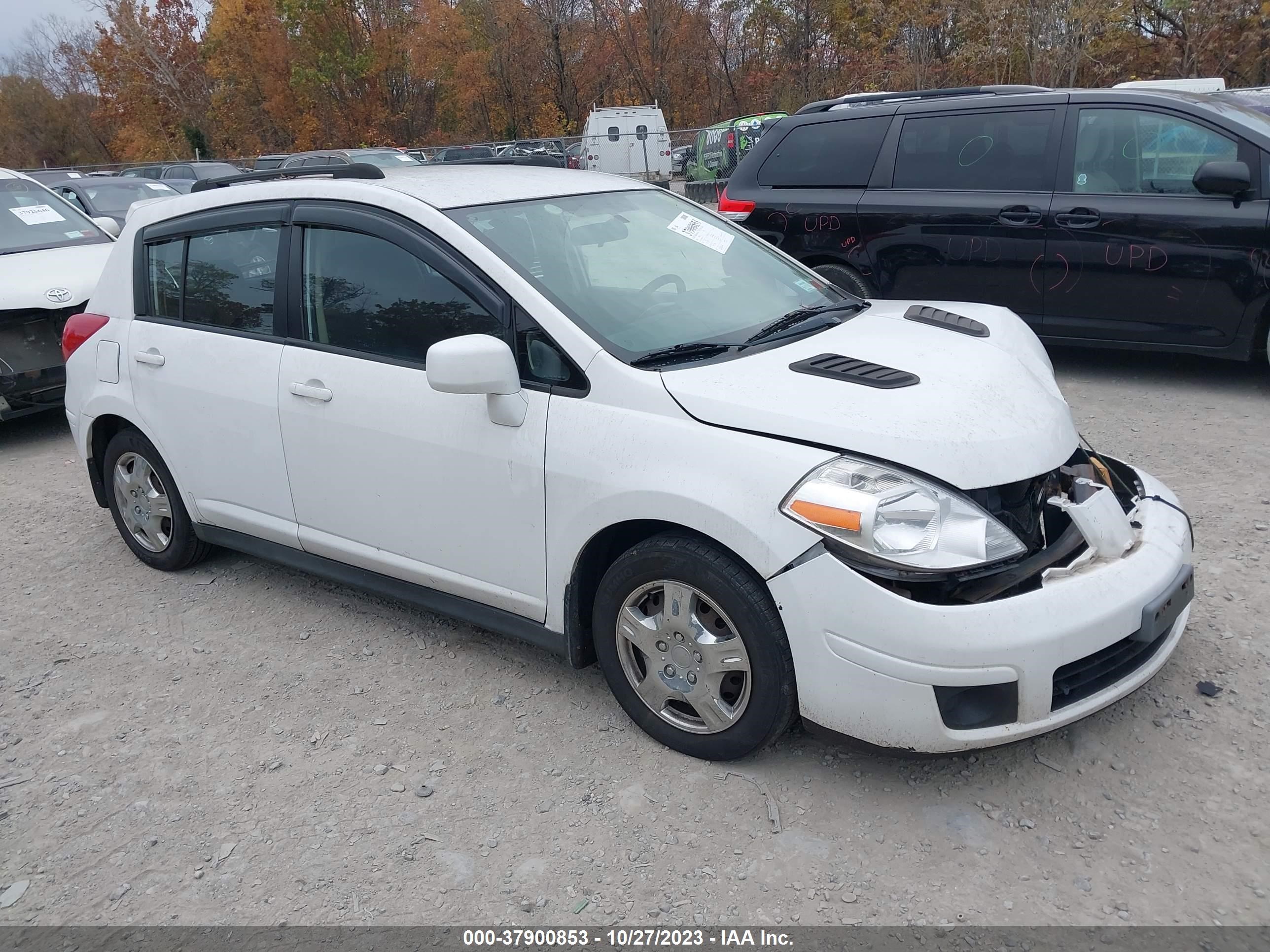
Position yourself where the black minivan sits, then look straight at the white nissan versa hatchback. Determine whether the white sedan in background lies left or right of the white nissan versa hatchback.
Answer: right

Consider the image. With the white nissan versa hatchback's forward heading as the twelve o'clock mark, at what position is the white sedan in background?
The white sedan in background is roughly at 6 o'clock from the white nissan versa hatchback.

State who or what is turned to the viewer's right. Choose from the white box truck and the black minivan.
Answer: the black minivan

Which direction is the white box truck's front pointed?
away from the camera

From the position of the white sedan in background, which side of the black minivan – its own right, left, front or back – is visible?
back

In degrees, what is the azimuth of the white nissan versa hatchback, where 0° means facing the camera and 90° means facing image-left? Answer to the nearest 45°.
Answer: approximately 315°

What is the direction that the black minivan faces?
to the viewer's right

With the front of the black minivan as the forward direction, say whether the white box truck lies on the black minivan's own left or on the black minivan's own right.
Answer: on the black minivan's own left

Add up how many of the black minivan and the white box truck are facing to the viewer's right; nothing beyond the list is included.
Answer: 1

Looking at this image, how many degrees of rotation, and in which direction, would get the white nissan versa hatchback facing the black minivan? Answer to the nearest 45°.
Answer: approximately 90° to its left

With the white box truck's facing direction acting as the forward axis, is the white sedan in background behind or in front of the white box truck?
behind

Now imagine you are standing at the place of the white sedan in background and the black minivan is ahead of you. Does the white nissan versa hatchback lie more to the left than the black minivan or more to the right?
right

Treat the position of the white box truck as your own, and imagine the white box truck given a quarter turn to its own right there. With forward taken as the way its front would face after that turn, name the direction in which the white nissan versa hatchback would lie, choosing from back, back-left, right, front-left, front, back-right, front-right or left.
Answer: right
